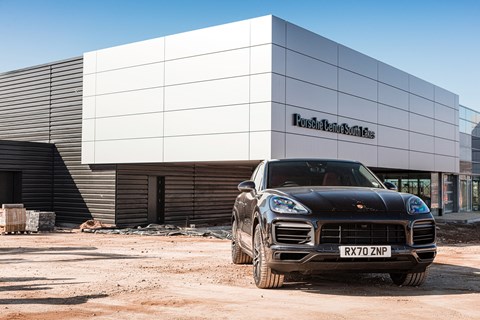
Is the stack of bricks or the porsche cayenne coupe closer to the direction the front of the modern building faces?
the porsche cayenne coupe

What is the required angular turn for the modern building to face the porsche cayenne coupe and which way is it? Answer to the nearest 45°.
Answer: approximately 45° to its right

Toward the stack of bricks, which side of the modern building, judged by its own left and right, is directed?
right

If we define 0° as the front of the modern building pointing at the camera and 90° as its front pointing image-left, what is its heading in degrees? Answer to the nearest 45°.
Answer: approximately 315°
